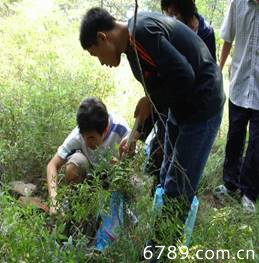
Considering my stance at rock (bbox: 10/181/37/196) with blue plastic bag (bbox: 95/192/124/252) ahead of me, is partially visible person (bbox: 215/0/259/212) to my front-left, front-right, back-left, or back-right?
front-left

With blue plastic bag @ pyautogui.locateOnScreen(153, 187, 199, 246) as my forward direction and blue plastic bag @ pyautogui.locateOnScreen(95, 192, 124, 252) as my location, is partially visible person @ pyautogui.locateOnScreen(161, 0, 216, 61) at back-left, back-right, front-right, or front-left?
front-left

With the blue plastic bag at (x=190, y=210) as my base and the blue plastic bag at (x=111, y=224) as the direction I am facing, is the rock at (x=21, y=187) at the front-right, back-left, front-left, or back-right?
front-right

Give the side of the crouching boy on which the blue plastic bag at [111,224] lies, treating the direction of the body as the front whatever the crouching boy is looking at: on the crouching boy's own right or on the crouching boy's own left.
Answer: on the crouching boy's own left

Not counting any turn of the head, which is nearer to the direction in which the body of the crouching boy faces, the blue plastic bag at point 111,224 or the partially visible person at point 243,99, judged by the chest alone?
the blue plastic bag

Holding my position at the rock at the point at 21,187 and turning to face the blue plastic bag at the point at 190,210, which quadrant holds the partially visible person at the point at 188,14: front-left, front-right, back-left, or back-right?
front-left

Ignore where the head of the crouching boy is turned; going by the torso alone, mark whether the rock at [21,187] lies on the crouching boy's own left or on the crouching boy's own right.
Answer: on the crouching boy's own right

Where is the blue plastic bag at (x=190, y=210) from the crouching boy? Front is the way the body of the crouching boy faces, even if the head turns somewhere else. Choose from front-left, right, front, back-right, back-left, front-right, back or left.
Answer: left

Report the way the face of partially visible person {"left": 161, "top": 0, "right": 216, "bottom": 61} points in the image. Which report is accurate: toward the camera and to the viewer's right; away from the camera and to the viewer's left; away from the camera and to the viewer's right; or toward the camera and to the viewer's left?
toward the camera and to the viewer's left

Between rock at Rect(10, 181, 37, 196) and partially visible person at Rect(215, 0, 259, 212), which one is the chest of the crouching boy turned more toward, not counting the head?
the rock
